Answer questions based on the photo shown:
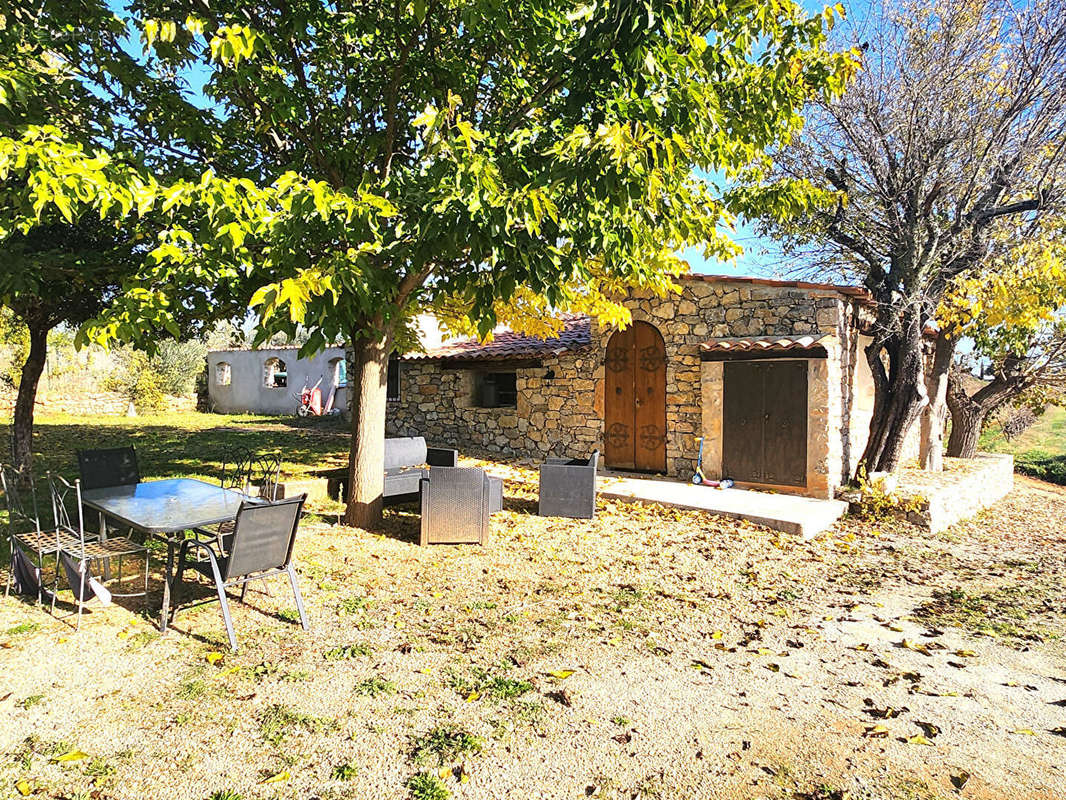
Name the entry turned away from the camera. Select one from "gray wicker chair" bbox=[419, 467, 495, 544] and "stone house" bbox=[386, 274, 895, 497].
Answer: the gray wicker chair

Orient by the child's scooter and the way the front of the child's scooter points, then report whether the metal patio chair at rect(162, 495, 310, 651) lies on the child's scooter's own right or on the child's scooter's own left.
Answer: on the child's scooter's own left

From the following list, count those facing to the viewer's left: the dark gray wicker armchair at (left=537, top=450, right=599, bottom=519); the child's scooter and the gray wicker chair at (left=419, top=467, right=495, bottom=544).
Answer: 2

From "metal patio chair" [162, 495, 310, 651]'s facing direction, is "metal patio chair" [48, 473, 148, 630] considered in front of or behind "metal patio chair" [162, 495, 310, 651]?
in front

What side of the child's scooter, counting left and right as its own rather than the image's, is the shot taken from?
left

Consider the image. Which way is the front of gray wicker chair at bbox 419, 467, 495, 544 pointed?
away from the camera

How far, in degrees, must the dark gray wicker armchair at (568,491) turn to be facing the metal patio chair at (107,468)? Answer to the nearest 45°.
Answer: approximately 45° to its left

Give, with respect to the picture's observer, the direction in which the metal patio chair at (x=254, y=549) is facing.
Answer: facing away from the viewer and to the left of the viewer

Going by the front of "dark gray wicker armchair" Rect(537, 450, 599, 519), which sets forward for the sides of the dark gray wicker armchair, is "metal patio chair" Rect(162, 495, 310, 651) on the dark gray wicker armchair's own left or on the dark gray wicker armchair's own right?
on the dark gray wicker armchair's own left

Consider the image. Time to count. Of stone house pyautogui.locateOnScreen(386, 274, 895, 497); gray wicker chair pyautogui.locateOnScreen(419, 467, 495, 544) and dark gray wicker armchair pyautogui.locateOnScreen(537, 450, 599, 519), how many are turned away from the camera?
1

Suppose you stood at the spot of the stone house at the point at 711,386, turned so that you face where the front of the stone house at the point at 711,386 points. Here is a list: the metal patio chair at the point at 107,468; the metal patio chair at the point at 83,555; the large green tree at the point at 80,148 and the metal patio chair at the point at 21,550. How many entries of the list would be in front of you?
4

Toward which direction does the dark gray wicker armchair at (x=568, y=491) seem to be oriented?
to the viewer's left

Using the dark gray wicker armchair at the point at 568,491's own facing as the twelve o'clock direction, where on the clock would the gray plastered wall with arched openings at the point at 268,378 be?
The gray plastered wall with arched openings is roughly at 2 o'clock from the dark gray wicker armchair.
